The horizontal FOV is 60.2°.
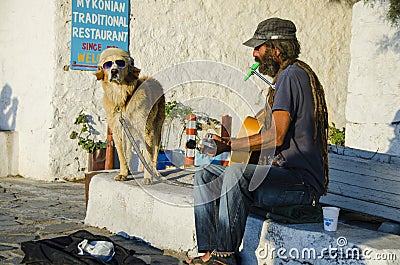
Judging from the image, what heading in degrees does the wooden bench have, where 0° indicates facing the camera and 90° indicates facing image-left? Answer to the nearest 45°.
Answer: approximately 45°

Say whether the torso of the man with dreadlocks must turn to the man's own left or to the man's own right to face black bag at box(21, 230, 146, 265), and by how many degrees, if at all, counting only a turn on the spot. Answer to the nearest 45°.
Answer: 0° — they already face it

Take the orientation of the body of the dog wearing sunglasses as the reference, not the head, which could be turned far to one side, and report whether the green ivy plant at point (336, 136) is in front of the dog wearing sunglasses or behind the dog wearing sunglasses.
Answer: behind

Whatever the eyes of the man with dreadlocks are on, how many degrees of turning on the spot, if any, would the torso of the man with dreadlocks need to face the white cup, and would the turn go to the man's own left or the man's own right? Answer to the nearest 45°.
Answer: approximately 180°

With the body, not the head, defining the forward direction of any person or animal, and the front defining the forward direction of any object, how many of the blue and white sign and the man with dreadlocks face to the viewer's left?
1

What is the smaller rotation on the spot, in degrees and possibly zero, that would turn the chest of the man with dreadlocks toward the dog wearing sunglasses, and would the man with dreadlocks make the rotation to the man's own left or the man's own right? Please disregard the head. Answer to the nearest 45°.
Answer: approximately 45° to the man's own right

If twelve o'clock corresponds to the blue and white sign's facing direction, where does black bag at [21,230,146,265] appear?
The black bag is roughly at 12 o'clock from the blue and white sign.

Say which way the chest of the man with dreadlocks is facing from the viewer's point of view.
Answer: to the viewer's left

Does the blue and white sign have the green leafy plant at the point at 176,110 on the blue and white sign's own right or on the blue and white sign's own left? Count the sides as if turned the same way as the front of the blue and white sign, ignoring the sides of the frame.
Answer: on the blue and white sign's own left
